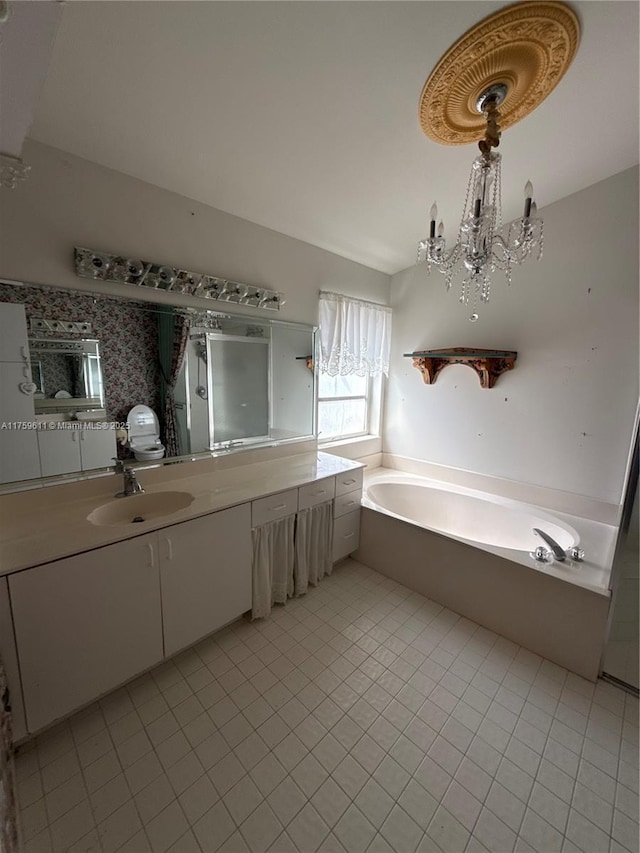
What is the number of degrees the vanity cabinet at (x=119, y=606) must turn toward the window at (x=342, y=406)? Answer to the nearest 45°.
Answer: approximately 90° to its left

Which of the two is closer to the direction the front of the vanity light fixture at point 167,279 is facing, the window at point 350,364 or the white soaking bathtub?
the white soaking bathtub

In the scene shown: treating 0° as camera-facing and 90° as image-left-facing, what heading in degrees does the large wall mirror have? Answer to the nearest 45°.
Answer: approximately 315°

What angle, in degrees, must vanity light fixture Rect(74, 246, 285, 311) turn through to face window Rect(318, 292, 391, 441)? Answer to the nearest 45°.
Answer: approximately 90° to its left

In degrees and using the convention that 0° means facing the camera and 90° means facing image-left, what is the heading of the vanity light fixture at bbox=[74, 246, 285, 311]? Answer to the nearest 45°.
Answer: approximately 315°

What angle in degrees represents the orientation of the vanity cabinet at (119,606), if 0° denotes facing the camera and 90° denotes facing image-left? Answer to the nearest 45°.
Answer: approximately 315°

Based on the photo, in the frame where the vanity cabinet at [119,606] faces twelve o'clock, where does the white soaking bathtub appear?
The white soaking bathtub is roughly at 11 o'clock from the vanity cabinet.
